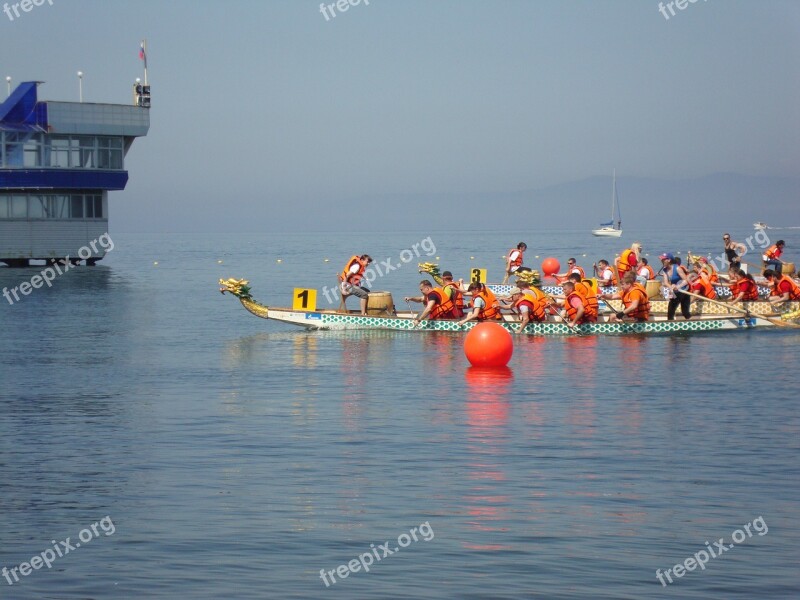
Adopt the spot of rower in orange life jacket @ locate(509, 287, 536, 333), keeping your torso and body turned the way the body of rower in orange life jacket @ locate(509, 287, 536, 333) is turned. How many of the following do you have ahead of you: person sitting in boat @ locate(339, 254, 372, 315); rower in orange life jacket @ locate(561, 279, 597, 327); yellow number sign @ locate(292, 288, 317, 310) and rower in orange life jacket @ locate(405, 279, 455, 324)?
3

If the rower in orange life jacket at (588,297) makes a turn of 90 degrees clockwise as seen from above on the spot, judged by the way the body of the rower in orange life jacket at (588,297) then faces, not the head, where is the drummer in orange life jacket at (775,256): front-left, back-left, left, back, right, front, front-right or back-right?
front-right

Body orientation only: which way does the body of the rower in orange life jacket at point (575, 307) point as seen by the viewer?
to the viewer's left

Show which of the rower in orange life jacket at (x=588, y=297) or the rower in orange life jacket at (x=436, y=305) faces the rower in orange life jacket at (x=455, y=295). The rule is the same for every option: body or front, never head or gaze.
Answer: the rower in orange life jacket at (x=588, y=297)

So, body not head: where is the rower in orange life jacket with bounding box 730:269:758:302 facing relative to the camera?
to the viewer's left

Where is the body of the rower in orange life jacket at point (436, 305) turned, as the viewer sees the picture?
to the viewer's left

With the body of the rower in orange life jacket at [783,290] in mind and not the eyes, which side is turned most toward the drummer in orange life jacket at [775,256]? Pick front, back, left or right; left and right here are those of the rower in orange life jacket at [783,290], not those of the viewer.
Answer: right

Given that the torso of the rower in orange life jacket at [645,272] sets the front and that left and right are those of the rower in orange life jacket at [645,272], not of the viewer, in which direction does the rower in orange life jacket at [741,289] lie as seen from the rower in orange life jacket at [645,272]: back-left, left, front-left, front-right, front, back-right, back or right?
back-left

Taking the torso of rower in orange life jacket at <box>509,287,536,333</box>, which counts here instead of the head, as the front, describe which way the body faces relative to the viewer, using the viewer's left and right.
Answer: facing to the left of the viewer

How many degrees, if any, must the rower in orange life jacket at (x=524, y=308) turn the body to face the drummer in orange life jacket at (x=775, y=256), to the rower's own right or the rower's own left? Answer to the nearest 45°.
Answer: approximately 135° to the rower's own right

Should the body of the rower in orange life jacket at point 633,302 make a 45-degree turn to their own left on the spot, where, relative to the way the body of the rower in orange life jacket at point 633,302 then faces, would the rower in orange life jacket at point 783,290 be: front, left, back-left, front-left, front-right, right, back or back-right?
back

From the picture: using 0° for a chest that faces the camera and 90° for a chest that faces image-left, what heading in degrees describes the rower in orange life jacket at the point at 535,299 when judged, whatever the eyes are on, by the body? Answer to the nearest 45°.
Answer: approximately 90°

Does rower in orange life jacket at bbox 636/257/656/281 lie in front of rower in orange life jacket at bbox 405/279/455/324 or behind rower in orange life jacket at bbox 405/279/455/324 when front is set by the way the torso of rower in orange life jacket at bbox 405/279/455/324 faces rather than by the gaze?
behind

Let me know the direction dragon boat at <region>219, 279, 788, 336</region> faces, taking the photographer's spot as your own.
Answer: facing to the left of the viewer

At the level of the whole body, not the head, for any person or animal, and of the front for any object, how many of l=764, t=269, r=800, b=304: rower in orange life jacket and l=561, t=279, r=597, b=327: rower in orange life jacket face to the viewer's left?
2

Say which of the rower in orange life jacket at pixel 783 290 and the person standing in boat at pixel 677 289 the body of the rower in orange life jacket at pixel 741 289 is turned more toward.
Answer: the person standing in boat
